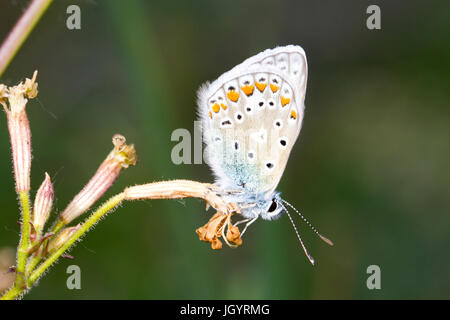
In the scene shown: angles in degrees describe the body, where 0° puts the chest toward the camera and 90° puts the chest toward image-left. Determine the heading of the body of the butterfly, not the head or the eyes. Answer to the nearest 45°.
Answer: approximately 270°

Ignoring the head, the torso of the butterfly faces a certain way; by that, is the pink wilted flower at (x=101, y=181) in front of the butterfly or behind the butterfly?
behind

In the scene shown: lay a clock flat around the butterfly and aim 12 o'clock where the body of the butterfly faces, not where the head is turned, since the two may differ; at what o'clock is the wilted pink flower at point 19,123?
The wilted pink flower is roughly at 5 o'clock from the butterfly.
